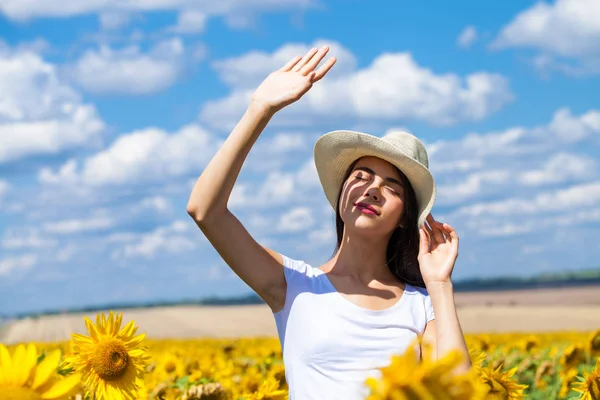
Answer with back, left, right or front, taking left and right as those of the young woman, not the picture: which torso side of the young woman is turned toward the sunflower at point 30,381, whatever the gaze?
front

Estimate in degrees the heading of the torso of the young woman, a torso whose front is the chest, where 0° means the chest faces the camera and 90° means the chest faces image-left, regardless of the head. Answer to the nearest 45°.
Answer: approximately 0°

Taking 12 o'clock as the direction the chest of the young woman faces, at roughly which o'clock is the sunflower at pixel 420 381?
The sunflower is roughly at 12 o'clock from the young woman.

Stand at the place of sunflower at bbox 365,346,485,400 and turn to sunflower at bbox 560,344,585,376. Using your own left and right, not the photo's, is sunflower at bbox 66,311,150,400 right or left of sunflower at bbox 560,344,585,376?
left

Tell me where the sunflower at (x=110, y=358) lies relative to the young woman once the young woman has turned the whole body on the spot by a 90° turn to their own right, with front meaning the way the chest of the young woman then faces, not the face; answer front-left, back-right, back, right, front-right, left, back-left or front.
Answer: front

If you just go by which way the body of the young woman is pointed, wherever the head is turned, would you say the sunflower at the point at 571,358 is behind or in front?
behind
